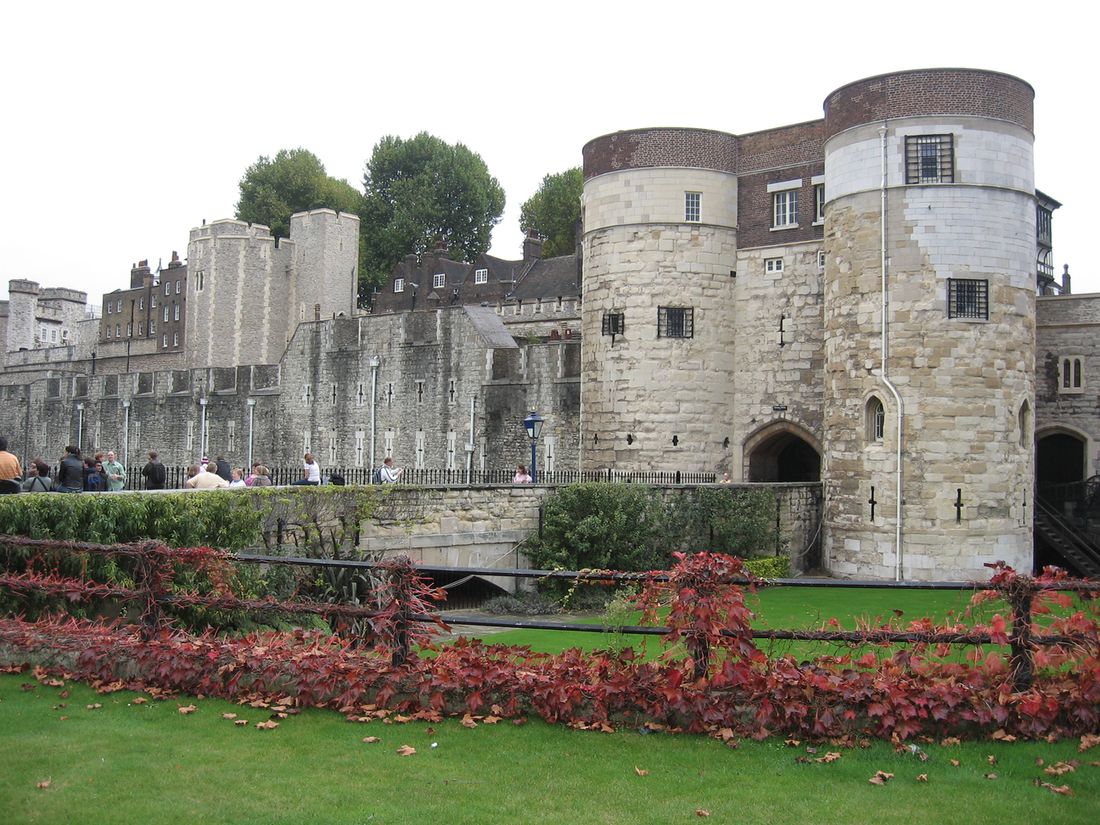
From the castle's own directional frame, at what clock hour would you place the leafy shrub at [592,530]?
The leafy shrub is roughly at 12 o'clock from the castle.

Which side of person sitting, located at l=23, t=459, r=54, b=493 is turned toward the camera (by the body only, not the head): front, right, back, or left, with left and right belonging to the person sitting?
back

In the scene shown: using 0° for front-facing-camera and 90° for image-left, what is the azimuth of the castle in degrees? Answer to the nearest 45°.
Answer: approximately 45°

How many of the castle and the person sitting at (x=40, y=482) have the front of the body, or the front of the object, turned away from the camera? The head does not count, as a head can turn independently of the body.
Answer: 1

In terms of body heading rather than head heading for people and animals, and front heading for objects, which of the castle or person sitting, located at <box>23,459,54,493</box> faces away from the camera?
the person sitting

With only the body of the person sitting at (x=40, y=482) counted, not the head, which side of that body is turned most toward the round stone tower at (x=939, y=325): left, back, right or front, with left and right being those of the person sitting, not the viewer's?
right

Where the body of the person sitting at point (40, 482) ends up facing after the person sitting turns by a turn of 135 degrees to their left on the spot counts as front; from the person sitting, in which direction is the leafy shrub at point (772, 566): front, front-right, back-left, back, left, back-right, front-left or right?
back-left
